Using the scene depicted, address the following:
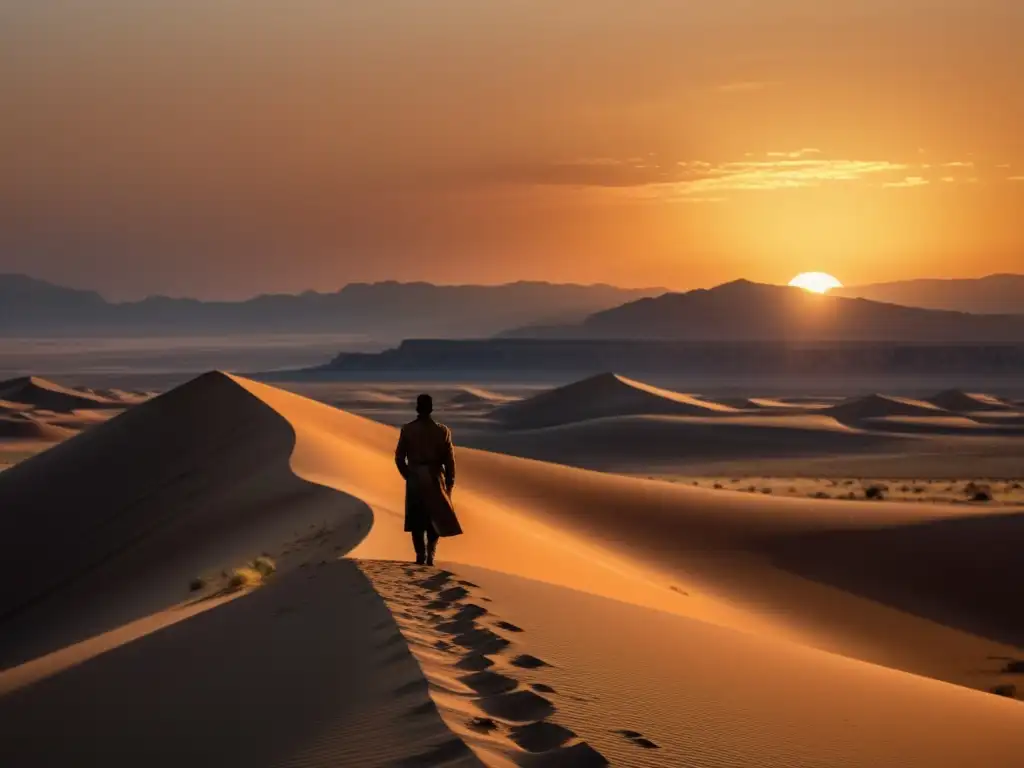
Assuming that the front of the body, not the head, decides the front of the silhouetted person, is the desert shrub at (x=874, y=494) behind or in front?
in front

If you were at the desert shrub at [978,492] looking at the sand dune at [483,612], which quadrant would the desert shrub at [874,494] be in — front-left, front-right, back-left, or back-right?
front-right

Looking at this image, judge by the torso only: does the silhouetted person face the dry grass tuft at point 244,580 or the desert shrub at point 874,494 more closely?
the desert shrub

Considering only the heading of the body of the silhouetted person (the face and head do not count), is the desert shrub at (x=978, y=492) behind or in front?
in front

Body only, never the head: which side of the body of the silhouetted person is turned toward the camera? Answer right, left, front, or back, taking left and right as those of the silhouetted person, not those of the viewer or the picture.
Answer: back
